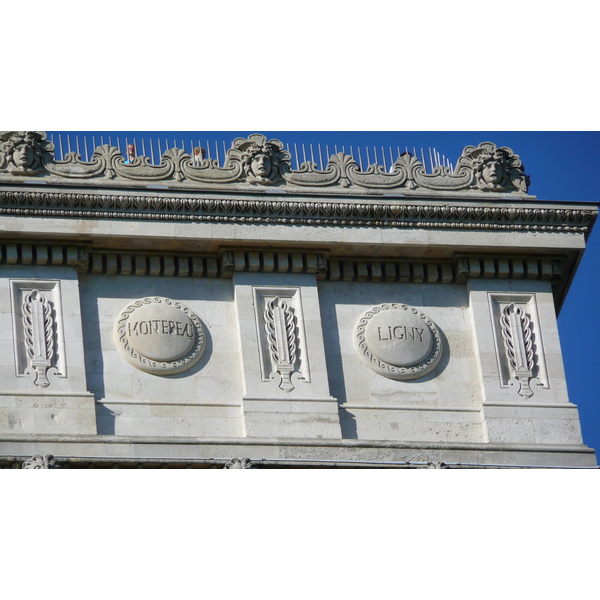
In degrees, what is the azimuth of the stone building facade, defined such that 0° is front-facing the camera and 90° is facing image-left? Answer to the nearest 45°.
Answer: approximately 0°
